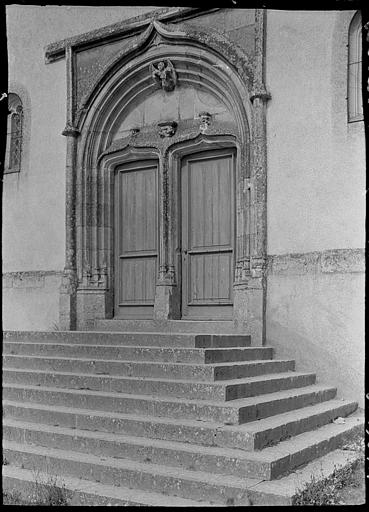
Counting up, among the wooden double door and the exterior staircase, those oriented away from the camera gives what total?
0

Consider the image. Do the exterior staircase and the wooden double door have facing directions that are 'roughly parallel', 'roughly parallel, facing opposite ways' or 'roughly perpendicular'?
roughly parallel

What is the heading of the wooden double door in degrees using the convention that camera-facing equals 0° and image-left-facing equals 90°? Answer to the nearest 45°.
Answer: approximately 45°

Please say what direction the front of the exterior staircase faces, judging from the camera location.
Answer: facing the viewer and to the left of the viewer

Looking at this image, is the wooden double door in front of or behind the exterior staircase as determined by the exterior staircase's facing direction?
behind
